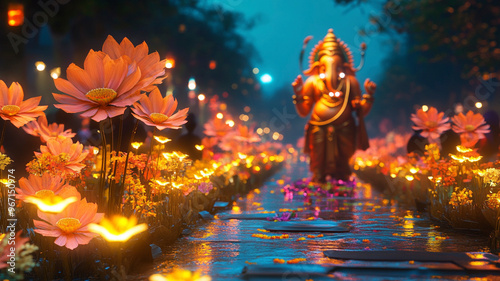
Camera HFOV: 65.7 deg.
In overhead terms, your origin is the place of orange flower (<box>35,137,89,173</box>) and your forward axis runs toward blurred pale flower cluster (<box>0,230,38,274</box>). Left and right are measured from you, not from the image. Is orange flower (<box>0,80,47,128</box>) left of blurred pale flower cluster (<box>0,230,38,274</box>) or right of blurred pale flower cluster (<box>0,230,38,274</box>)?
right

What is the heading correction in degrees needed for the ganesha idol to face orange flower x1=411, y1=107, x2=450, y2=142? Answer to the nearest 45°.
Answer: approximately 45° to its left

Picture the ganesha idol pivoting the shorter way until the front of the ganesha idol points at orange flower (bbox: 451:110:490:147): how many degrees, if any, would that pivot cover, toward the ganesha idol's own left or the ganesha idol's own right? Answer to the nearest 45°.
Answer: approximately 45° to the ganesha idol's own left

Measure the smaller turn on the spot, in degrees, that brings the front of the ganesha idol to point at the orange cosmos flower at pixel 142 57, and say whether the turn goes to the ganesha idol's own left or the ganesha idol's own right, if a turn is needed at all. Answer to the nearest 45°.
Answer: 0° — it already faces it

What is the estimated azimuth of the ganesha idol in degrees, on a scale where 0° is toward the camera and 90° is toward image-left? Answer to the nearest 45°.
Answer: approximately 0°
